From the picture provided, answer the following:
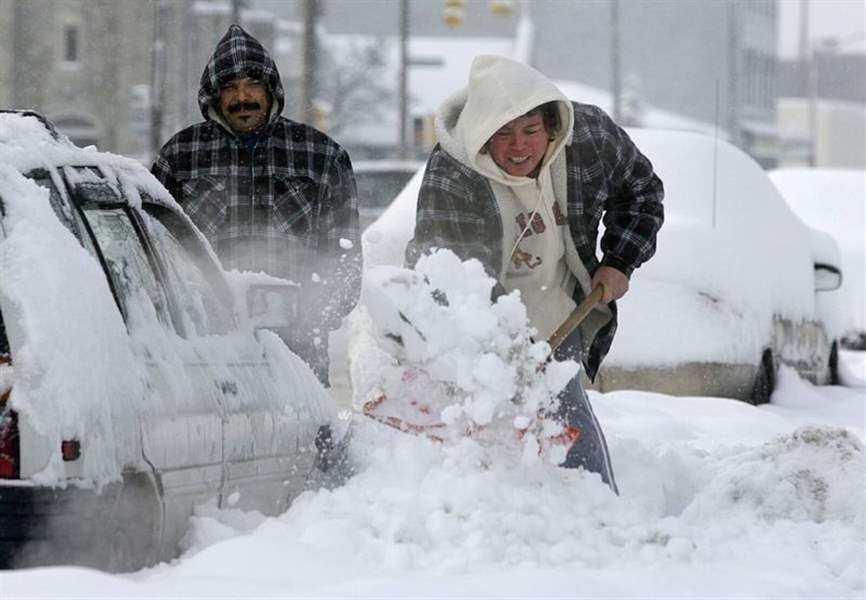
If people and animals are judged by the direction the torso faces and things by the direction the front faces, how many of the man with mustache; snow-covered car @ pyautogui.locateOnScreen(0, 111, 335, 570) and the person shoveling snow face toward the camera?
2

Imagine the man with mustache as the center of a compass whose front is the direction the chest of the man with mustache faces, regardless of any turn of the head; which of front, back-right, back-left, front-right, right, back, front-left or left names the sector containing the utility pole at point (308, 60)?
back

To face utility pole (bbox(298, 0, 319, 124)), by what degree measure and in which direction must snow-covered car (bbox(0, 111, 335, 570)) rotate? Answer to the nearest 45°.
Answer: approximately 45° to its left

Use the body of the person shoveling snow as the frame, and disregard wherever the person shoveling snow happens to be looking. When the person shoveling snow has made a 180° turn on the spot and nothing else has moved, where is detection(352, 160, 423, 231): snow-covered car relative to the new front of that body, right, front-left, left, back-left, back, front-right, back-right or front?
front

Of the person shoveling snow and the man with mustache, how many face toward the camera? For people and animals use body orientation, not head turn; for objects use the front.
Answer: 2

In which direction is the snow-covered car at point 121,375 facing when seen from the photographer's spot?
facing away from the viewer and to the right of the viewer

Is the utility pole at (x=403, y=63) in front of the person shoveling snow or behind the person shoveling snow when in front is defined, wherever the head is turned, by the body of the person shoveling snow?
behind

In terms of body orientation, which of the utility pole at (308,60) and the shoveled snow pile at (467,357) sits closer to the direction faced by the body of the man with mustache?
the shoveled snow pile

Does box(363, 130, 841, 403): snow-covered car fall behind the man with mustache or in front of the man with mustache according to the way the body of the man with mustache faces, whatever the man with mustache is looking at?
behind

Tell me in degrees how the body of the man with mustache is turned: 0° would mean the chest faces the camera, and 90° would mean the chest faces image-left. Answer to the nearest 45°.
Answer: approximately 0°
